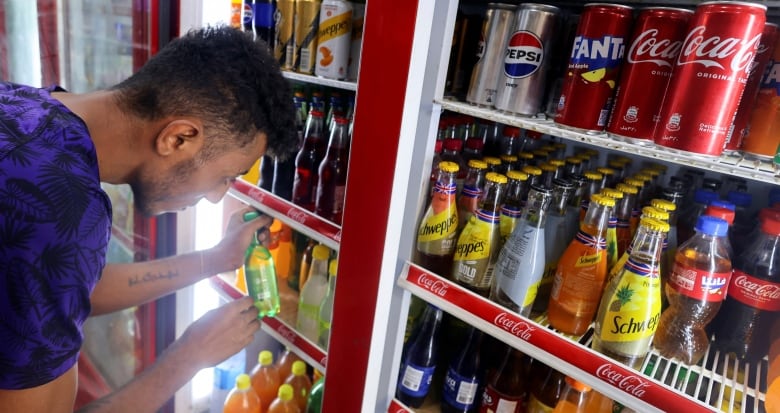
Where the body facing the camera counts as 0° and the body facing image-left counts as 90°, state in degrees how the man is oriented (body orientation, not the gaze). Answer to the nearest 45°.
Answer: approximately 270°

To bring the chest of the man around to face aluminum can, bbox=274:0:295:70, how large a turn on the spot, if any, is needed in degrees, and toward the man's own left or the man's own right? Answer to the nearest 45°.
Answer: approximately 45° to the man's own left

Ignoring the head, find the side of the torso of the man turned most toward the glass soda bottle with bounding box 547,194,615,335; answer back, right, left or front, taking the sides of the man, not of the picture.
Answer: front

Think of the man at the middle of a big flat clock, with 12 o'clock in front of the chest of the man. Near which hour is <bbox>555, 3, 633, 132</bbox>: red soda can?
The red soda can is roughly at 1 o'clock from the man.

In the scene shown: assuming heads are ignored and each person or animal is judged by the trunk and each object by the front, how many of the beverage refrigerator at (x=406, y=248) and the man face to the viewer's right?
1

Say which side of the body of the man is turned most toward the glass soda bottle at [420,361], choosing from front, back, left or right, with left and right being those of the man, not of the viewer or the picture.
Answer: front

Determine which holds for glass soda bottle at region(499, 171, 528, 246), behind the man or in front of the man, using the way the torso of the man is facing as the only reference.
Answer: in front

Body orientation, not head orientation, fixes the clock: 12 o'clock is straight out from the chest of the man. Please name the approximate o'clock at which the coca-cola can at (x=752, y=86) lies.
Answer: The coca-cola can is roughly at 1 o'clock from the man.

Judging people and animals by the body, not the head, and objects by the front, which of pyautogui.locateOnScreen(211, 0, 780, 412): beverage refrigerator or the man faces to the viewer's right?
the man

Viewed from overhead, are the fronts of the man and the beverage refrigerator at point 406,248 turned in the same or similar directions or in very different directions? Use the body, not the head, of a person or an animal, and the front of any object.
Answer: very different directions

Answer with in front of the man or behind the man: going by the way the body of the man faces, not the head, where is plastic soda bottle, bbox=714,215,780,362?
in front

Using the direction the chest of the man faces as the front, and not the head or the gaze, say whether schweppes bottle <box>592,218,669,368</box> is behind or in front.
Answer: in front
